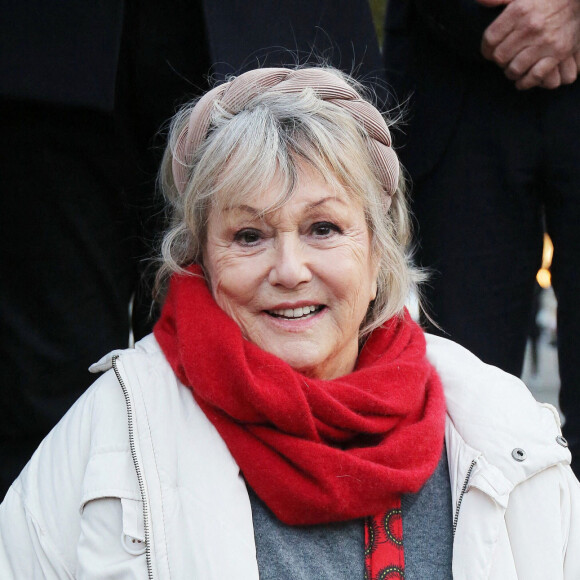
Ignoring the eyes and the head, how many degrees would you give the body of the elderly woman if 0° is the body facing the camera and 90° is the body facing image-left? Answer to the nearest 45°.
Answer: approximately 0°

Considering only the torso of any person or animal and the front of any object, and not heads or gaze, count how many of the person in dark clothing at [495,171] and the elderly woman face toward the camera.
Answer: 2

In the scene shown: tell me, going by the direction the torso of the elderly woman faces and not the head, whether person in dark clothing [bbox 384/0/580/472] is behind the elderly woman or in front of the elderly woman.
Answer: behind

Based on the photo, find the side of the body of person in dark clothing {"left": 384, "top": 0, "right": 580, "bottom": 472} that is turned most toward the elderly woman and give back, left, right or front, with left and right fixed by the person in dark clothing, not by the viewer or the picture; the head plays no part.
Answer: front
